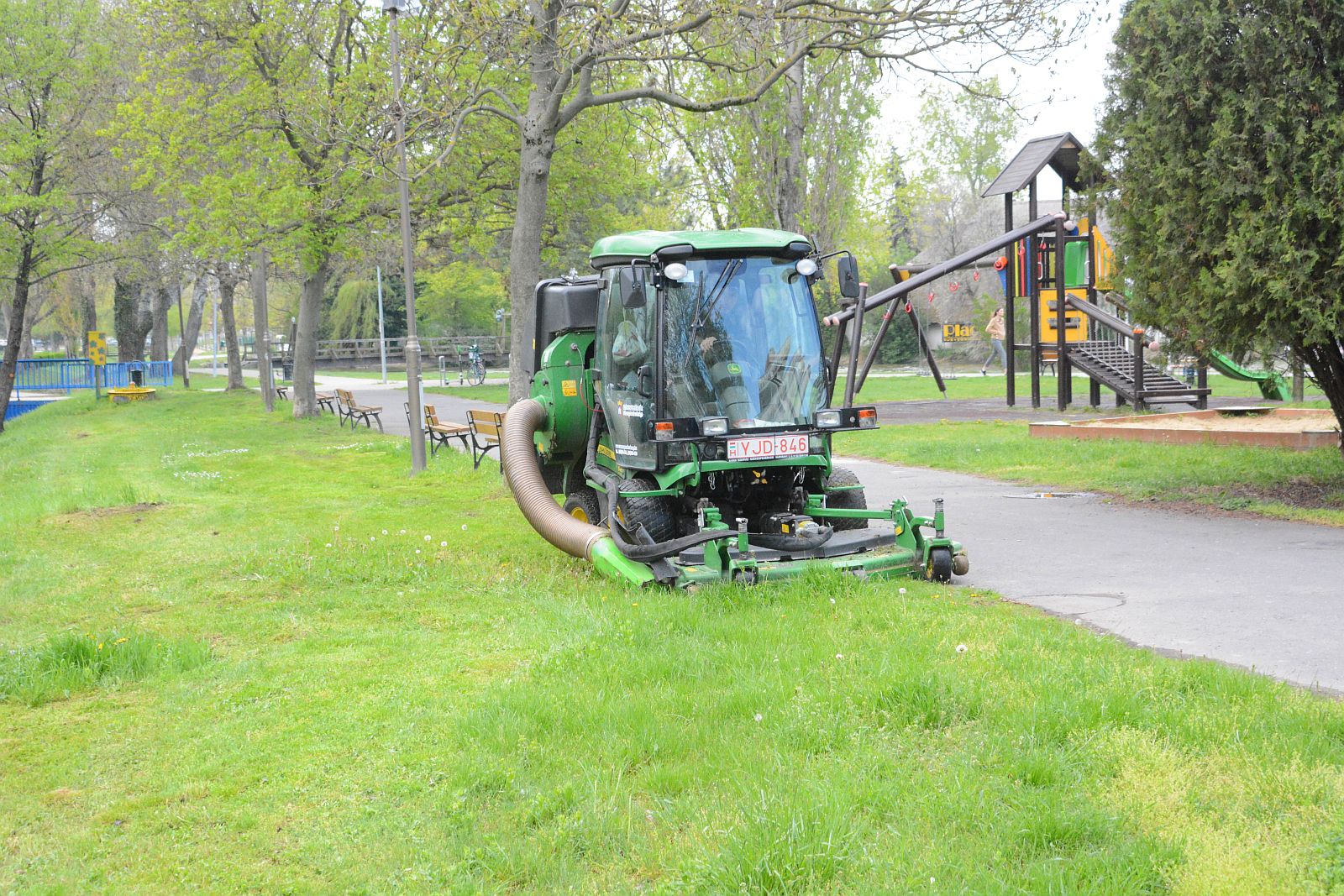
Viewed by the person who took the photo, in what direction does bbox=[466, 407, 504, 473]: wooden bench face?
facing away from the viewer and to the right of the viewer

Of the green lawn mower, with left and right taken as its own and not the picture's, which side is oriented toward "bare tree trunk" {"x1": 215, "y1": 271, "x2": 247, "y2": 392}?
back

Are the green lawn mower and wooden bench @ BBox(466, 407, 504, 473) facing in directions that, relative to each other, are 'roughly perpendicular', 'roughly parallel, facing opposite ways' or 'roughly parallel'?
roughly perpendicular

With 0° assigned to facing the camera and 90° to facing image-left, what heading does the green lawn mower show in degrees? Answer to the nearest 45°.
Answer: approximately 315°

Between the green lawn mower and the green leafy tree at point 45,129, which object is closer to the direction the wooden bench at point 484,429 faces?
the green leafy tree
